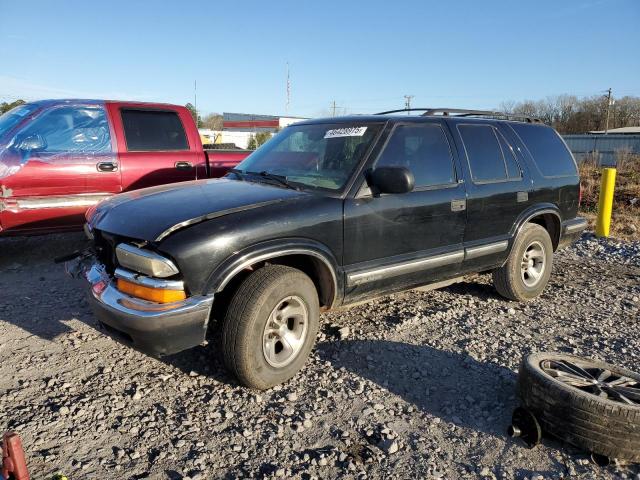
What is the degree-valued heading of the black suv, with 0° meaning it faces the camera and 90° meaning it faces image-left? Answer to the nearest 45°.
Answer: approximately 45°

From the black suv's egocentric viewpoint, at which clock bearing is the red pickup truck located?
The red pickup truck is roughly at 3 o'clock from the black suv.

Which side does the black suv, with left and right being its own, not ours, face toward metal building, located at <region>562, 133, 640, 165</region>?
back

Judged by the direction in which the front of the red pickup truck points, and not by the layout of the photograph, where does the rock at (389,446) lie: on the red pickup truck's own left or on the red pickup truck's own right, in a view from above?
on the red pickup truck's own left

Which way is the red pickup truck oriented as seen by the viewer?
to the viewer's left

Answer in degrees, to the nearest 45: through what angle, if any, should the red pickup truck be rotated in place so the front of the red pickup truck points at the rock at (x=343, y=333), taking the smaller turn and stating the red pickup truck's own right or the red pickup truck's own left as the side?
approximately 135° to the red pickup truck's own left

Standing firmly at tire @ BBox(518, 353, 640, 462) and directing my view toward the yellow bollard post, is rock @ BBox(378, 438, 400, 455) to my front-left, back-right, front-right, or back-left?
back-left

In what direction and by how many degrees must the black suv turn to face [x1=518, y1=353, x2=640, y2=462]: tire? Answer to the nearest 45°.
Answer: approximately 90° to its left

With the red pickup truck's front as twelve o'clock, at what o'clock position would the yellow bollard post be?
The yellow bollard post is roughly at 6 o'clock from the red pickup truck.
